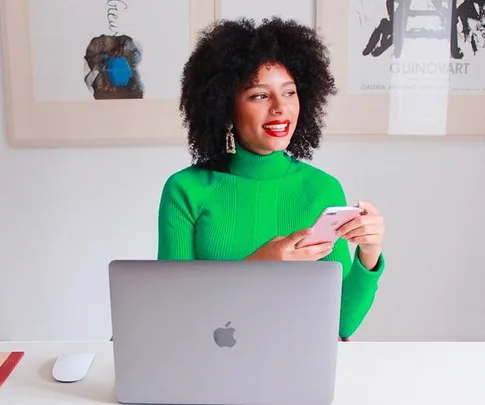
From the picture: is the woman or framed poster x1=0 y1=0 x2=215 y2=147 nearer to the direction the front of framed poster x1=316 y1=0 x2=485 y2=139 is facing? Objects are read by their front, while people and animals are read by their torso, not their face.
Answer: the woman

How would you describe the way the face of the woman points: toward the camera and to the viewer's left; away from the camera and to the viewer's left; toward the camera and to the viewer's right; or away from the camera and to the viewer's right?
toward the camera and to the viewer's right

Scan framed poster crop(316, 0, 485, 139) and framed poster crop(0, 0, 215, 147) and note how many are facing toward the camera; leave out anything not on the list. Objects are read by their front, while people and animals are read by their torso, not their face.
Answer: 2

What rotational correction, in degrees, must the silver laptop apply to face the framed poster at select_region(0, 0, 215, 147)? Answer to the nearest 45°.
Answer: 0° — it already faces it

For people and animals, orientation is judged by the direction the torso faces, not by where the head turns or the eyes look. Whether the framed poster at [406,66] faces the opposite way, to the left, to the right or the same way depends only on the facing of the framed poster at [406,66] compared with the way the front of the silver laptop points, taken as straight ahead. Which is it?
the opposite way

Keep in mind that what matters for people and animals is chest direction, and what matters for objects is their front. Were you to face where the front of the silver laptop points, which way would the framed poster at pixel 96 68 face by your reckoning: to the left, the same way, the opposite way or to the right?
the opposite way

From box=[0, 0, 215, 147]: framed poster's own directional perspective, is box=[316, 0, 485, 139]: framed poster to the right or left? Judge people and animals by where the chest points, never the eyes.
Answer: on its left

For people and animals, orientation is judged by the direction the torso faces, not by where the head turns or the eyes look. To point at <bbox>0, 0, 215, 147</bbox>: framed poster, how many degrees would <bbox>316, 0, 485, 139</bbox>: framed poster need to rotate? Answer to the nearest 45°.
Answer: approximately 90° to its right

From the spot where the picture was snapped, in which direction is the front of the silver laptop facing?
facing away from the viewer

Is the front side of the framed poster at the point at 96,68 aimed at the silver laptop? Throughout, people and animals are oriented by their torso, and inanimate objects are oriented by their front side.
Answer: yes

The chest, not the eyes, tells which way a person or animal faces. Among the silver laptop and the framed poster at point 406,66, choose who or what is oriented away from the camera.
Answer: the silver laptop
